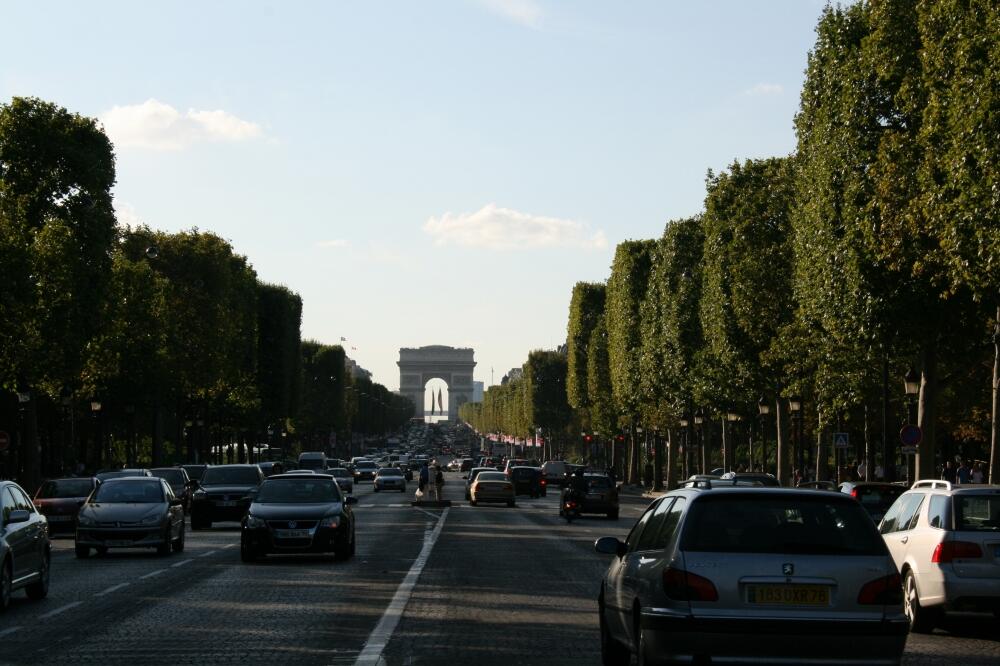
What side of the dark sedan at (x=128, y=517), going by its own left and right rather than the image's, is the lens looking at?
front

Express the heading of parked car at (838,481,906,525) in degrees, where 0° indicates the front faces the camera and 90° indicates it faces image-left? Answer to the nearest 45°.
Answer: approximately 180°

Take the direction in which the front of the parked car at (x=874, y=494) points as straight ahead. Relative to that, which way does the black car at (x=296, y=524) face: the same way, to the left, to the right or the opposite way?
the opposite way

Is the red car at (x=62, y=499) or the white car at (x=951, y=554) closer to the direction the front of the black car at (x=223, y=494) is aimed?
the white car

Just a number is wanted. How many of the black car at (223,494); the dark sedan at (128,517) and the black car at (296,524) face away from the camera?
0

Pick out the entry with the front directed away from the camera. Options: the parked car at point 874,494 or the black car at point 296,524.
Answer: the parked car

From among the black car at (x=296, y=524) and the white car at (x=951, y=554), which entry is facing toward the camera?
the black car

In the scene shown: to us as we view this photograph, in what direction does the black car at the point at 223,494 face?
facing the viewer

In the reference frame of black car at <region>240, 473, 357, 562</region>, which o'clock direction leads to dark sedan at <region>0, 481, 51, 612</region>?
The dark sedan is roughly at 1 o'clock from the black car.

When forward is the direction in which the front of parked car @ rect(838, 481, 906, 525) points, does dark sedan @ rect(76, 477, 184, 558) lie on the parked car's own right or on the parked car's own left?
on the parked car's own left

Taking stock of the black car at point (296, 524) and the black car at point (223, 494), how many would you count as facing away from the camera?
0

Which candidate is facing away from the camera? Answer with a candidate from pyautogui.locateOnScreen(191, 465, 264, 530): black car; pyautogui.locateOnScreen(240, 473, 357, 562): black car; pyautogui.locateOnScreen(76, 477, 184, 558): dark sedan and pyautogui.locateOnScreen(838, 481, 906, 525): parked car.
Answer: the parked car

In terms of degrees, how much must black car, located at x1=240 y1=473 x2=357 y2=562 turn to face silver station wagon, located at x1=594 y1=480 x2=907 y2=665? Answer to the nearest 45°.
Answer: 0° — it already faces it

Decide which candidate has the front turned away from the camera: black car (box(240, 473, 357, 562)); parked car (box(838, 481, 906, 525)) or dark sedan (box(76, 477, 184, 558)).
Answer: the parked car

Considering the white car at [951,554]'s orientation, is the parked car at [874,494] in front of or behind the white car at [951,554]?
in front

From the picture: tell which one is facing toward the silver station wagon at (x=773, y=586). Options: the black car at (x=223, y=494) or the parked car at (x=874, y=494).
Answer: the black car
